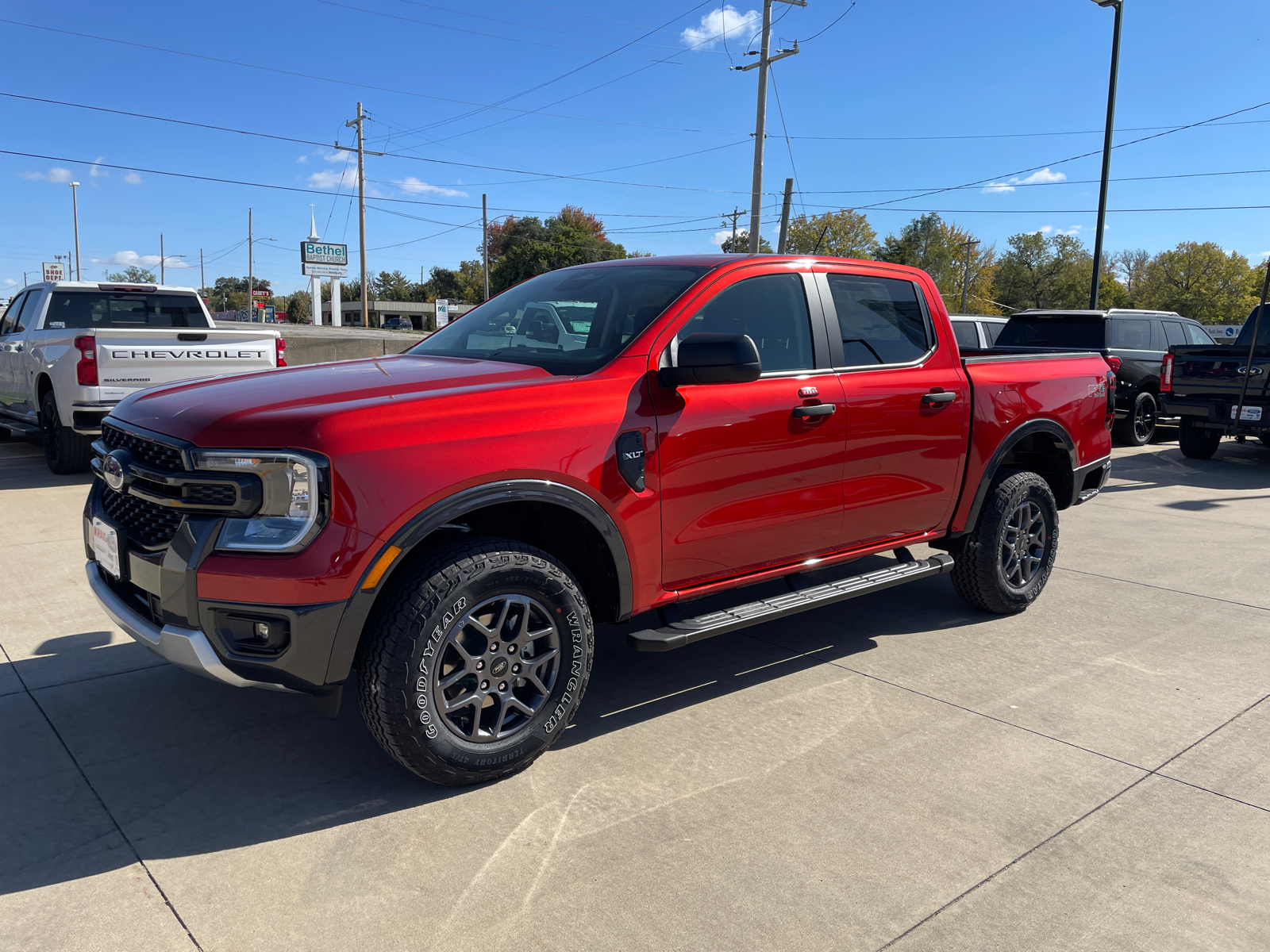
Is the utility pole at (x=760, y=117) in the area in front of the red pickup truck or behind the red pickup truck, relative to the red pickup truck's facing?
behind

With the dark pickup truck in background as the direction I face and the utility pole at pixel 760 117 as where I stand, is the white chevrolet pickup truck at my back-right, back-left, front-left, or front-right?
front-right

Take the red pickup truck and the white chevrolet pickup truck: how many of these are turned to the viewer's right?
0

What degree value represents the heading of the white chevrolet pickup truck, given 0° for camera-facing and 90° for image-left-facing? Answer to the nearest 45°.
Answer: approximately 135°

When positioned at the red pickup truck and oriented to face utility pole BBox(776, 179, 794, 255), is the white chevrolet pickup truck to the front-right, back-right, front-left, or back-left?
front-left

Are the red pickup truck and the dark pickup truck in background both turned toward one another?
no

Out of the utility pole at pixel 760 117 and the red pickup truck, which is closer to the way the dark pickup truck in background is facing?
the utility pole

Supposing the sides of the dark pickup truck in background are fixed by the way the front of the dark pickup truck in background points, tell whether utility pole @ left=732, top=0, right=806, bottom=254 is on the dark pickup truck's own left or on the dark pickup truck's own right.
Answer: on the dark pickup truck's own left

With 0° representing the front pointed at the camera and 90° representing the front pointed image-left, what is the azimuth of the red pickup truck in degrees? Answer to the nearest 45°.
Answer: approximately 45°

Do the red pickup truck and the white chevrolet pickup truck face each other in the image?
no

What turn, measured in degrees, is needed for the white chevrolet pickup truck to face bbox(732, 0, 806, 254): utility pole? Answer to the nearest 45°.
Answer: approximately 90° to its right

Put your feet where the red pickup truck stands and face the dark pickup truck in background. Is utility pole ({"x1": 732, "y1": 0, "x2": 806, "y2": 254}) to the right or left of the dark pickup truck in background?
left

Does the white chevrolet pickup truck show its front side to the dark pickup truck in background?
no

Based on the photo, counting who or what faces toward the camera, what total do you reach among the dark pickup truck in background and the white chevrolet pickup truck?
0

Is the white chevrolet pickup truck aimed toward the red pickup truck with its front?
no

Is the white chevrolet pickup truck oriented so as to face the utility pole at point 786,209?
no

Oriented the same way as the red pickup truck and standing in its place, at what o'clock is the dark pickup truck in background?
The dark pickup truck in background is roughly at 6 o'clock from the red pickup truck.

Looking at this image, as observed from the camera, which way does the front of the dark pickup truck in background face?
facing away from the viewer and to the right of the viewer

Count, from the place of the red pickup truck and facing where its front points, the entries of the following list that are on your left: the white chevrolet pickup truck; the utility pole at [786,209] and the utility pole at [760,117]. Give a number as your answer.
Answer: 0
